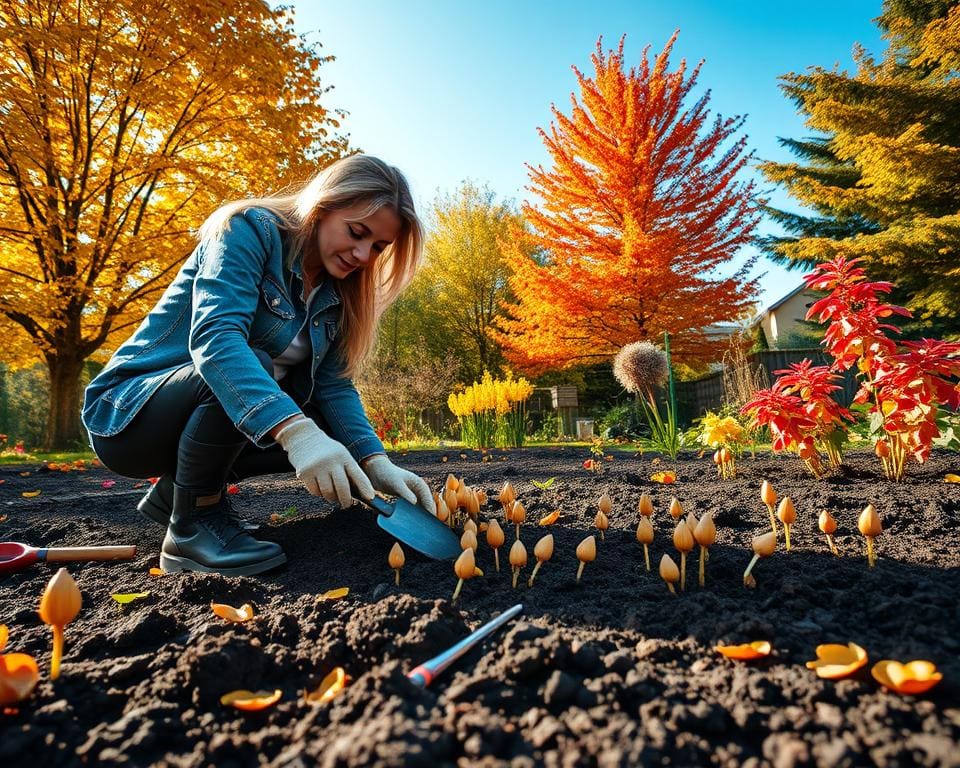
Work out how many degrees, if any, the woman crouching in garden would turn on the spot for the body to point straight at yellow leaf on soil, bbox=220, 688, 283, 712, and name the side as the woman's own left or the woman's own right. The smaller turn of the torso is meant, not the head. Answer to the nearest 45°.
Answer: approximately 45° to the woman's own right

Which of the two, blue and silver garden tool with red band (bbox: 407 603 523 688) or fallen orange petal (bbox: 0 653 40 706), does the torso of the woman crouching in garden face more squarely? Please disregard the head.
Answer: the blue and silver garden tool with red band

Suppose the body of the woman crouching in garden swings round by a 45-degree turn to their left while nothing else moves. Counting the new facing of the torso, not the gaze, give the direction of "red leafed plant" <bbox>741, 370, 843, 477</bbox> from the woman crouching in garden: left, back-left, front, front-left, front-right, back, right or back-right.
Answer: front

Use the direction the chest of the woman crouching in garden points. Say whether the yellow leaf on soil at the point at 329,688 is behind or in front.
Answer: in front

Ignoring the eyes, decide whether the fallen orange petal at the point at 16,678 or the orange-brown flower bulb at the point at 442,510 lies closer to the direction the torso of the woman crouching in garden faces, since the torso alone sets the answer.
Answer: the orange-brown flower bulb

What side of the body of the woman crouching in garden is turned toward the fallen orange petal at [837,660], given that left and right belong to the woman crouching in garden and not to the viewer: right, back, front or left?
front

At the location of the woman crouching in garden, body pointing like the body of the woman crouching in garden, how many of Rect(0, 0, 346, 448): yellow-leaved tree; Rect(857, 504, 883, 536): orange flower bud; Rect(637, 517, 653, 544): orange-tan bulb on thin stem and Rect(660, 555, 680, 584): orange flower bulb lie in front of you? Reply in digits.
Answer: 3

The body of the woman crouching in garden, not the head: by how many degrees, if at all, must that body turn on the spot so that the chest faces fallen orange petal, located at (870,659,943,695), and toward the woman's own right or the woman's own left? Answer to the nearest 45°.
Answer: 0° — they already face it

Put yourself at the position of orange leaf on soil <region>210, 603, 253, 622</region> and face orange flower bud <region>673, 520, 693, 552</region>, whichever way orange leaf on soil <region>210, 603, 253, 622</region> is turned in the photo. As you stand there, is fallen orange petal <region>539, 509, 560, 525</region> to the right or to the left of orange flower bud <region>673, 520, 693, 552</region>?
left

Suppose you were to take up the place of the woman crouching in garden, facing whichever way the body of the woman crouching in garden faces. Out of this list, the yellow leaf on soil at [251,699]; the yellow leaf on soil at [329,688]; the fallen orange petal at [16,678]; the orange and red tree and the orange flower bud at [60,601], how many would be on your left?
1

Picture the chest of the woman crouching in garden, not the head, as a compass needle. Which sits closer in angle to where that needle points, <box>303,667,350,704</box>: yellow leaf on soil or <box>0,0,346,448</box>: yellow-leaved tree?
the yellow leaf on soil

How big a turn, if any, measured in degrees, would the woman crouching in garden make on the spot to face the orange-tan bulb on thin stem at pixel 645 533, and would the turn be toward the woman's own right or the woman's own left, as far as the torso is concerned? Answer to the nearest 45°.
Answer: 0° — they already face it

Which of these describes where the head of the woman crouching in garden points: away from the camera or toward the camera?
toward the camera

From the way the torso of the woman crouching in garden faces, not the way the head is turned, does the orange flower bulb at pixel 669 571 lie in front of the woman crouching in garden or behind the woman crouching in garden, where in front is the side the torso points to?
in front

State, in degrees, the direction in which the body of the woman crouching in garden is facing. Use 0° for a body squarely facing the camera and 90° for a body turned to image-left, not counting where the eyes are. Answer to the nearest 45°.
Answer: approximately 315°

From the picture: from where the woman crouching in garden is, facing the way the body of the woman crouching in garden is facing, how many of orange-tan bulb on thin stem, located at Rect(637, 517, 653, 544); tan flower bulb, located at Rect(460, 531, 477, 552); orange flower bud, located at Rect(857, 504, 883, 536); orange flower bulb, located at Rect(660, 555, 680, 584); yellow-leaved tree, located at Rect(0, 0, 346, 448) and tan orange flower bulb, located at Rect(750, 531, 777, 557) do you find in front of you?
5

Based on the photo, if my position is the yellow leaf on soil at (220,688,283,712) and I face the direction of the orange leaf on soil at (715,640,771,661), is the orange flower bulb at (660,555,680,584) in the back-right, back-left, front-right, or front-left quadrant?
front-left

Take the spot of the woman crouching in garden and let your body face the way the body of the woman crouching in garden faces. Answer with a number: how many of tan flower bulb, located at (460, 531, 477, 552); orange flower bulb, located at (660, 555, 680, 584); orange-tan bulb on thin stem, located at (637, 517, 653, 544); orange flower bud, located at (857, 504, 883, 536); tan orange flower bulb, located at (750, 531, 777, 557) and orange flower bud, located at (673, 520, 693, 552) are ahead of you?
6
